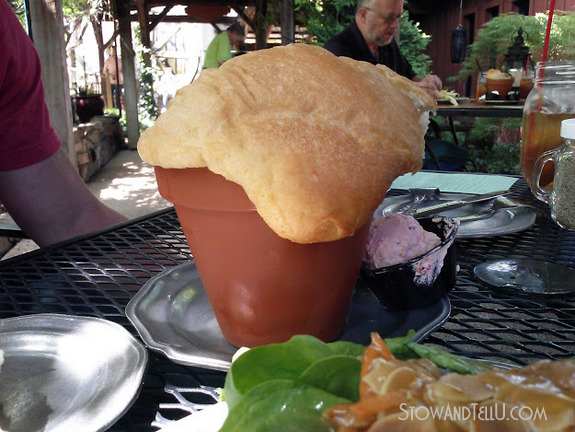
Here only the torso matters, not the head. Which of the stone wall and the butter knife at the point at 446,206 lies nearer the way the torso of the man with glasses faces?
the butter knife

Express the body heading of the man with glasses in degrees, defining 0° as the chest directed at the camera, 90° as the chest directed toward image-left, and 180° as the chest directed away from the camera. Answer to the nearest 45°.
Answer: approximately 315°

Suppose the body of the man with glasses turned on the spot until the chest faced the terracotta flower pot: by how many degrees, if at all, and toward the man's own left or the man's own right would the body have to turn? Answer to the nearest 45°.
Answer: approximately 45° to the man's own right

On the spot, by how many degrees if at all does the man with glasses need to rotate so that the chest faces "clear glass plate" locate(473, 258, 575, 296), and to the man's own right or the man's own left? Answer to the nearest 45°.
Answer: approximately 45° to the man's own right

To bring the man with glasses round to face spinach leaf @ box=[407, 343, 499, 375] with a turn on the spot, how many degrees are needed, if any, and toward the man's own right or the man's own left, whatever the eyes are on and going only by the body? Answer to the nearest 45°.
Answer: approximately 45° to the man's own right

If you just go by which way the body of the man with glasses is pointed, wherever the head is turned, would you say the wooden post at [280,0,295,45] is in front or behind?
behind
